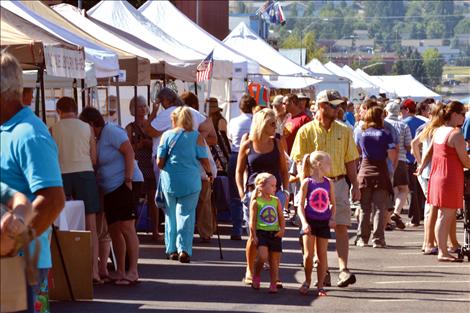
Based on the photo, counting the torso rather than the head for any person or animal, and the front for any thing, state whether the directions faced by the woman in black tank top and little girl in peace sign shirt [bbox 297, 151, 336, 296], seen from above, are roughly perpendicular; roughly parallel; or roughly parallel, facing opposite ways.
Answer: roughly parallel

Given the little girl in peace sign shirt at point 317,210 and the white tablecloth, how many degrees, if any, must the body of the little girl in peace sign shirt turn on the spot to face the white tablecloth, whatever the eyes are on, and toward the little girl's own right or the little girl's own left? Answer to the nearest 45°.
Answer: approximately 90° to the little girl's own right

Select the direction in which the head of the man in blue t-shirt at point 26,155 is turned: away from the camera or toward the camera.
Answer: away from the camera

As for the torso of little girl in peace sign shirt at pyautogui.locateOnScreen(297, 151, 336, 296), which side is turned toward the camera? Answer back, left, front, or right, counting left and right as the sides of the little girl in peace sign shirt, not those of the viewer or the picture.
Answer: front

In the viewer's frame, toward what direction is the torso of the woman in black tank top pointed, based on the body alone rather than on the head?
toward the camera

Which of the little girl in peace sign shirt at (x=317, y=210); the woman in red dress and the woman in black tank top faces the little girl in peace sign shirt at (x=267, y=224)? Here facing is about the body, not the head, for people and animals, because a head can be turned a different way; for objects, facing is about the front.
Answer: the woman in black tank top

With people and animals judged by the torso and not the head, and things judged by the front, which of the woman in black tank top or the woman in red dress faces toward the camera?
the woman in black tank top

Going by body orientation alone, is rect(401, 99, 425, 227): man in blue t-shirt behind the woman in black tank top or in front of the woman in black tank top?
behind
